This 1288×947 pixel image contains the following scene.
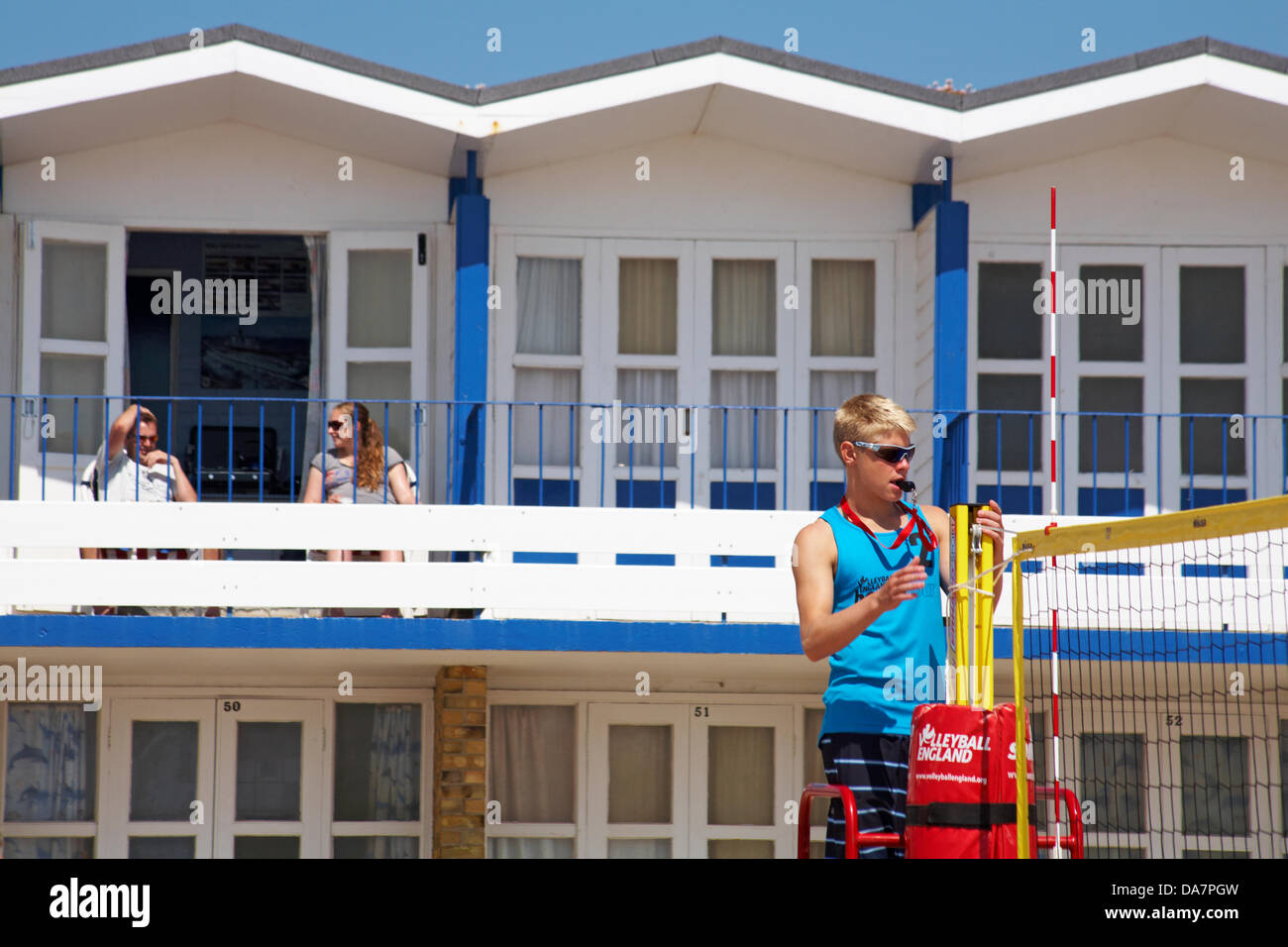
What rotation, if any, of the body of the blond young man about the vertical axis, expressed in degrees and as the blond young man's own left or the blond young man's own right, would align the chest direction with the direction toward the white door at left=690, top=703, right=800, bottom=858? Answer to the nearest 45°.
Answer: approximately 135° to the blond young man's own left

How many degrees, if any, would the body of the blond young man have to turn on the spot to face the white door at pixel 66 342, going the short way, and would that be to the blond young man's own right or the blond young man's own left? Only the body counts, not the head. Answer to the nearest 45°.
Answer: approximately 180°

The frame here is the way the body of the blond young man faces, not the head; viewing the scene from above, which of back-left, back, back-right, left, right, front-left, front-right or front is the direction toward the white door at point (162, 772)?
back

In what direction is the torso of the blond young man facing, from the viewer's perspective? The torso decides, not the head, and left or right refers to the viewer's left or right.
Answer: facing the viewer and to the right of the viewer

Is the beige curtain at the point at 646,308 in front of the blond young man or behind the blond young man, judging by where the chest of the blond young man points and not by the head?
behind

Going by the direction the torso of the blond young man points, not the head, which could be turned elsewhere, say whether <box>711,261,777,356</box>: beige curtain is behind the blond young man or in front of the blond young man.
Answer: behind

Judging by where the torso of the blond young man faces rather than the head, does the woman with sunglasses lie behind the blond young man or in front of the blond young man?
behind

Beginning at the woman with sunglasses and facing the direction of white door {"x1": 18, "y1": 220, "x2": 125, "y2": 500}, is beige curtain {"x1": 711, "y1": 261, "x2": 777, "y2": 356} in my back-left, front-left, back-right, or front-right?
back-right

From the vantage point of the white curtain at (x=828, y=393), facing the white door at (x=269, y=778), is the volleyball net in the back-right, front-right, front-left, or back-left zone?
back-left

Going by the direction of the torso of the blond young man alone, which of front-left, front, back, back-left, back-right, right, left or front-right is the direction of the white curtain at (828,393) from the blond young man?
back-left

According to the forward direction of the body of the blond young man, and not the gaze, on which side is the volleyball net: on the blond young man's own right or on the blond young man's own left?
on the blond young man's own left
